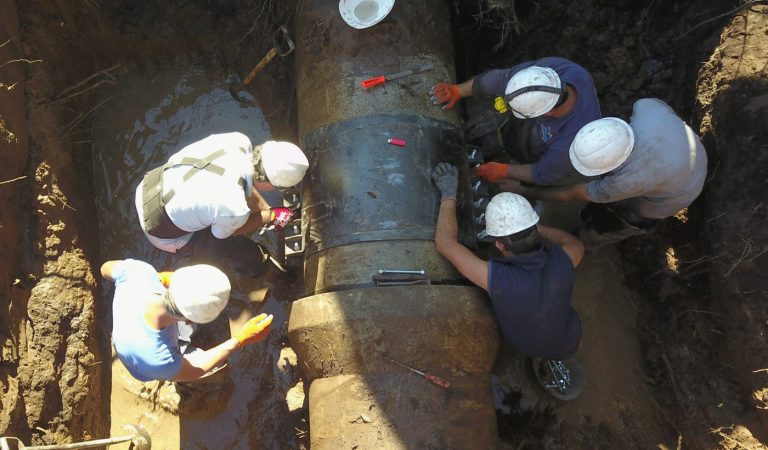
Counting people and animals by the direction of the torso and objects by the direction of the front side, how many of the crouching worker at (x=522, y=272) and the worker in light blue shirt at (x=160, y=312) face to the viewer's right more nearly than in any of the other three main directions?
1

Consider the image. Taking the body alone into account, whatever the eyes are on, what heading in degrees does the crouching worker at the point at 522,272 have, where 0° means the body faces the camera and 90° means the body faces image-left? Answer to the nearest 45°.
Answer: approximately 135°

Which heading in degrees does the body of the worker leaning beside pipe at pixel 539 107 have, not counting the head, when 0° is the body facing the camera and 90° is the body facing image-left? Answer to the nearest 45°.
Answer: approximately 90°

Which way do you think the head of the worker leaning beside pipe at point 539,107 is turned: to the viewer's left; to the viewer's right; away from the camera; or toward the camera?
to the viewer's left

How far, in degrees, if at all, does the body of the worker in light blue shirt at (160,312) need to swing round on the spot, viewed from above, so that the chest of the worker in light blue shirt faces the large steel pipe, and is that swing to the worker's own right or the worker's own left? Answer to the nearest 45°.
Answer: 0° — they already face it

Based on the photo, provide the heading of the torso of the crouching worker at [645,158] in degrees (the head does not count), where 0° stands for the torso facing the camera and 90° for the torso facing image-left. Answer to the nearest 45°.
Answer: approximately 90°

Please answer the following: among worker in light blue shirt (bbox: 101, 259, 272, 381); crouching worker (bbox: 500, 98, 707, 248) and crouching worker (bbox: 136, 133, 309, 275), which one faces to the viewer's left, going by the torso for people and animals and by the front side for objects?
crouching worker (bbox: 500, 98, 707, 248)

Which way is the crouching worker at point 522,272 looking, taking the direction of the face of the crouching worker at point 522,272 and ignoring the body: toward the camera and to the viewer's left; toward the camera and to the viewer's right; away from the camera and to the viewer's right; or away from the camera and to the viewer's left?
away from the camera and to the viewer's left
